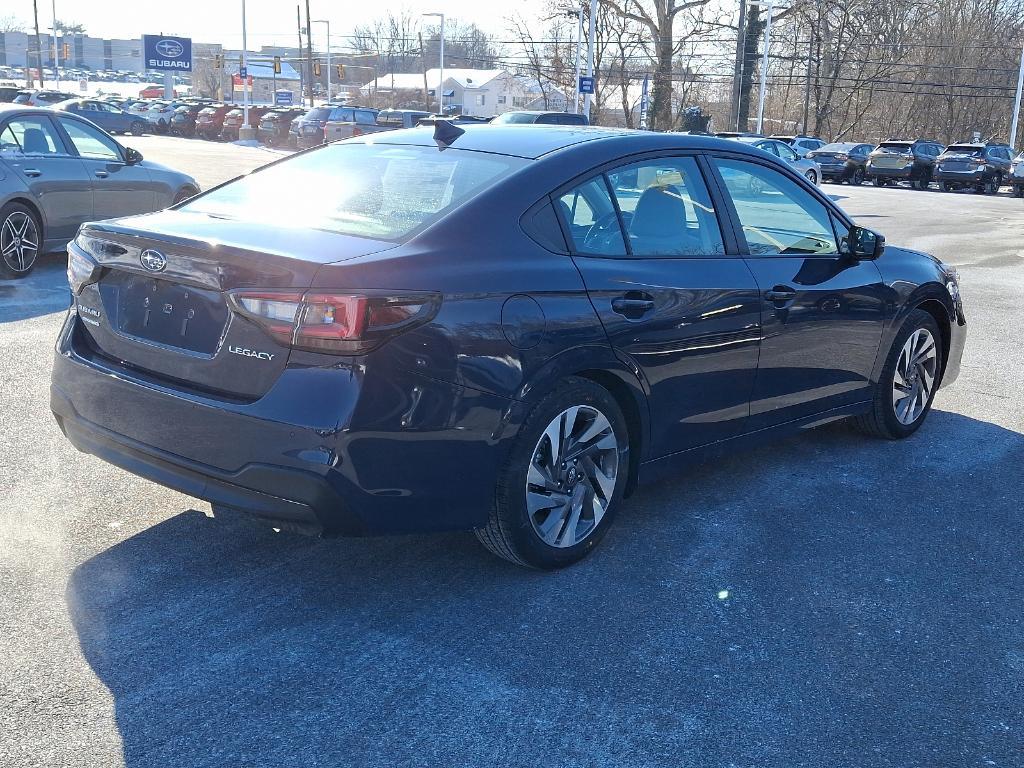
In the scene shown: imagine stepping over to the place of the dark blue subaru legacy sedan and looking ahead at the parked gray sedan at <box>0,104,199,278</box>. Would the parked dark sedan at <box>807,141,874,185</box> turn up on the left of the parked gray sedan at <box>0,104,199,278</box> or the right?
right

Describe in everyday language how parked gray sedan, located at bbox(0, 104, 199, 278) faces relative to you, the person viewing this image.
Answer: facing away from the viewer and to the right of the viewer

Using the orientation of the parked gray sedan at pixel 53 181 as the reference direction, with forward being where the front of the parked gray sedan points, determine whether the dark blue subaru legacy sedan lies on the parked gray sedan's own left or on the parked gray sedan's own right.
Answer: on the parked gray sedan's own right

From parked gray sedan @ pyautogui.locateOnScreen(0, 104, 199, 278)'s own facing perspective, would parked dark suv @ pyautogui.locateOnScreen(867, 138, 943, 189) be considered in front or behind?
in front

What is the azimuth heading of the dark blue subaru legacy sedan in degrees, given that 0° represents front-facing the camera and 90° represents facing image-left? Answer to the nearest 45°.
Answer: approximately 225°

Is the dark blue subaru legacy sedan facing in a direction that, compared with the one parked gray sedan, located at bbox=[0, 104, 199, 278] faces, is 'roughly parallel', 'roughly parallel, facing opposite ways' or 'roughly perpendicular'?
roughly parallel

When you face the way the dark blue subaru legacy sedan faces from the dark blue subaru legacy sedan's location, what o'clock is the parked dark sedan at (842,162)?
The parked dark sedan is roughly at 11 o'clock from the dark blue subaru legacy sedan.

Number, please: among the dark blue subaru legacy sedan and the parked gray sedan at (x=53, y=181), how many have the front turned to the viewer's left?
0

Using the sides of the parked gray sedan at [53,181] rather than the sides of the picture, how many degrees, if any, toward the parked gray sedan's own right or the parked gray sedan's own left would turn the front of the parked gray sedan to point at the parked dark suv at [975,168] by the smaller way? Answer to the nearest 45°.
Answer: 0° — it already faces it

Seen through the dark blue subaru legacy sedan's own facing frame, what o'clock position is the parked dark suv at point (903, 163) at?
The parked dark suv is roughly at 11 o'clock from the dark blue subaru legacy sedan.

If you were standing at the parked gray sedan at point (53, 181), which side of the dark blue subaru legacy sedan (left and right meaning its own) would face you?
left

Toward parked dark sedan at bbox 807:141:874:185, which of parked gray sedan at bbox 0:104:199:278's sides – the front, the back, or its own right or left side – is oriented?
front

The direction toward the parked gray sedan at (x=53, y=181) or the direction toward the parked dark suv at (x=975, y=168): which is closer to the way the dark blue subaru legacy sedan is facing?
the parked dark suv
